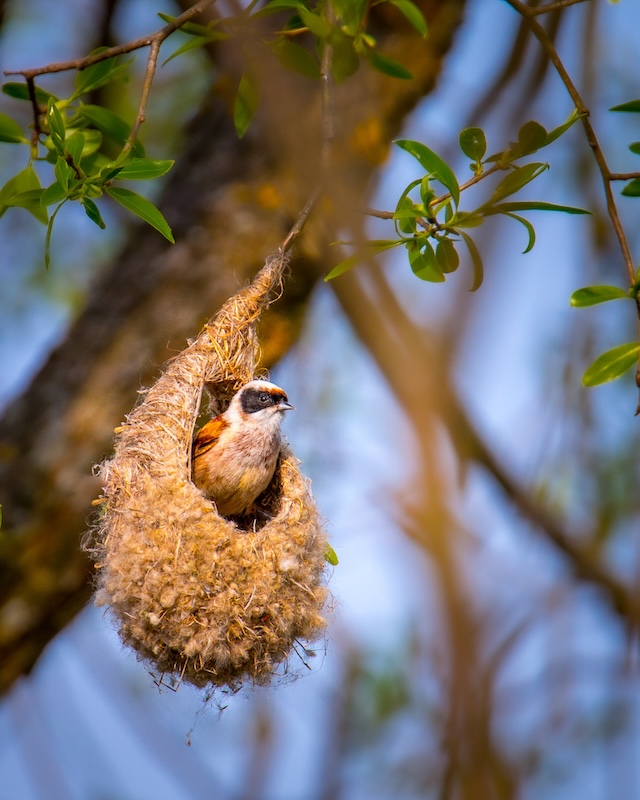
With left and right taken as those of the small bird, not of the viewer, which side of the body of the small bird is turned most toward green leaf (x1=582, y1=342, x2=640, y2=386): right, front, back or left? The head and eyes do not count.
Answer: front

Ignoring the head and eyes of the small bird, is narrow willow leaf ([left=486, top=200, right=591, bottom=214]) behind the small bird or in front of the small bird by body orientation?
in front

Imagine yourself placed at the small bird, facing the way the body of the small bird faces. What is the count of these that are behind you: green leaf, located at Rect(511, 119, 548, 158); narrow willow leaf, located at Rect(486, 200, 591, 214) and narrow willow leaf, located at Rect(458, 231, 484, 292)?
0

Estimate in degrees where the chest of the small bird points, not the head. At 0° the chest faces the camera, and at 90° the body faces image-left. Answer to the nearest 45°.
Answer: approximately 315°

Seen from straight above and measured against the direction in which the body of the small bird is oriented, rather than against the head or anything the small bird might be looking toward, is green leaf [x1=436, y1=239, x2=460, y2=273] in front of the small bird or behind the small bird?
in front

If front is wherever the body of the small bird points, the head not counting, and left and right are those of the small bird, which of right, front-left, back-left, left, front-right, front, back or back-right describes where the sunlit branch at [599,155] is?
front
